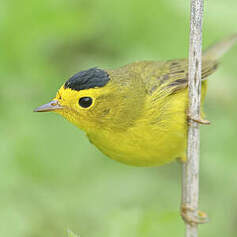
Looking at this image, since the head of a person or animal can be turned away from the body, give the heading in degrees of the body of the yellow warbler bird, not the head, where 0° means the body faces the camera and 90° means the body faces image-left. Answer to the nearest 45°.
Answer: approximately 90°
